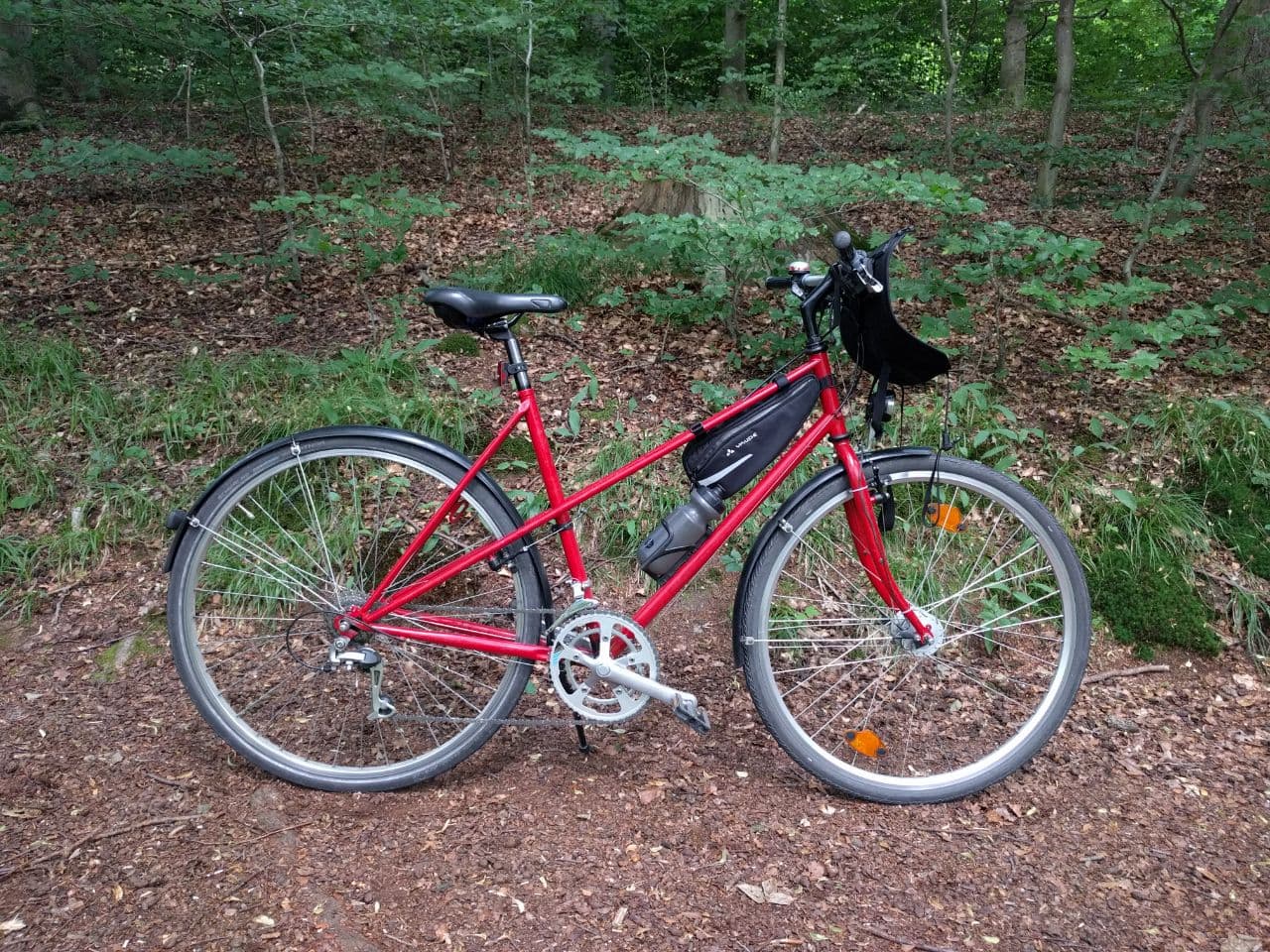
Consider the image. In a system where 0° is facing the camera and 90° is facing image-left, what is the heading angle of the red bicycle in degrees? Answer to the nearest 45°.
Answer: approximately 270°

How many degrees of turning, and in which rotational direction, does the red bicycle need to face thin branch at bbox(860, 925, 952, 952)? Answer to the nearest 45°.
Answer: approximately 45° to its right

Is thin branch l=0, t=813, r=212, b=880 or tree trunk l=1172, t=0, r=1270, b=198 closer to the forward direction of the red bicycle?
the tree trunk

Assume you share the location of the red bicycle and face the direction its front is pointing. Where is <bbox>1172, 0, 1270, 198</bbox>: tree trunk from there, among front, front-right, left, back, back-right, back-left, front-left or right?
front-left
